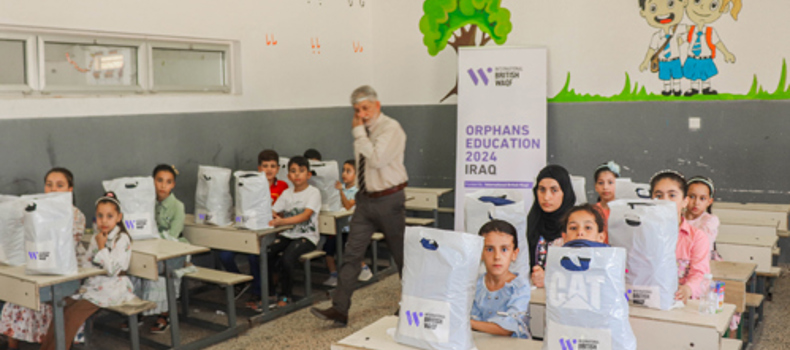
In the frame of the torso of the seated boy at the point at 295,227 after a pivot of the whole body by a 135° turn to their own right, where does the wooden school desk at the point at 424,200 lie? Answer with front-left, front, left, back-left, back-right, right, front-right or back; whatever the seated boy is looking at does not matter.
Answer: front-right

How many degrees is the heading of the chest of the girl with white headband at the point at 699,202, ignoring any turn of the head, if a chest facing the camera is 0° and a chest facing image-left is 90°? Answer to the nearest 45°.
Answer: approximately 45°

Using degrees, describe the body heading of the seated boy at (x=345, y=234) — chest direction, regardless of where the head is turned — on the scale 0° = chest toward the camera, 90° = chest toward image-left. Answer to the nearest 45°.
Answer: approximately 45°
